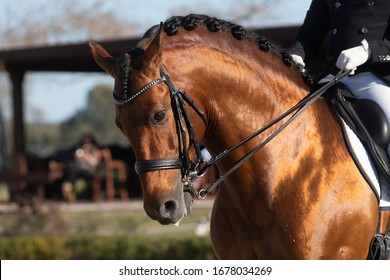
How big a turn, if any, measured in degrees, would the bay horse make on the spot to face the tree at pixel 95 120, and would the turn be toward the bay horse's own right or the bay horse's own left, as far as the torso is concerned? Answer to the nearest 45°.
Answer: approximately 135° to the bay horse's own right

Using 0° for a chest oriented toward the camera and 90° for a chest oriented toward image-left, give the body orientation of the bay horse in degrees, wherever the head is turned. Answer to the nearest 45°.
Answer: approximately 45°
